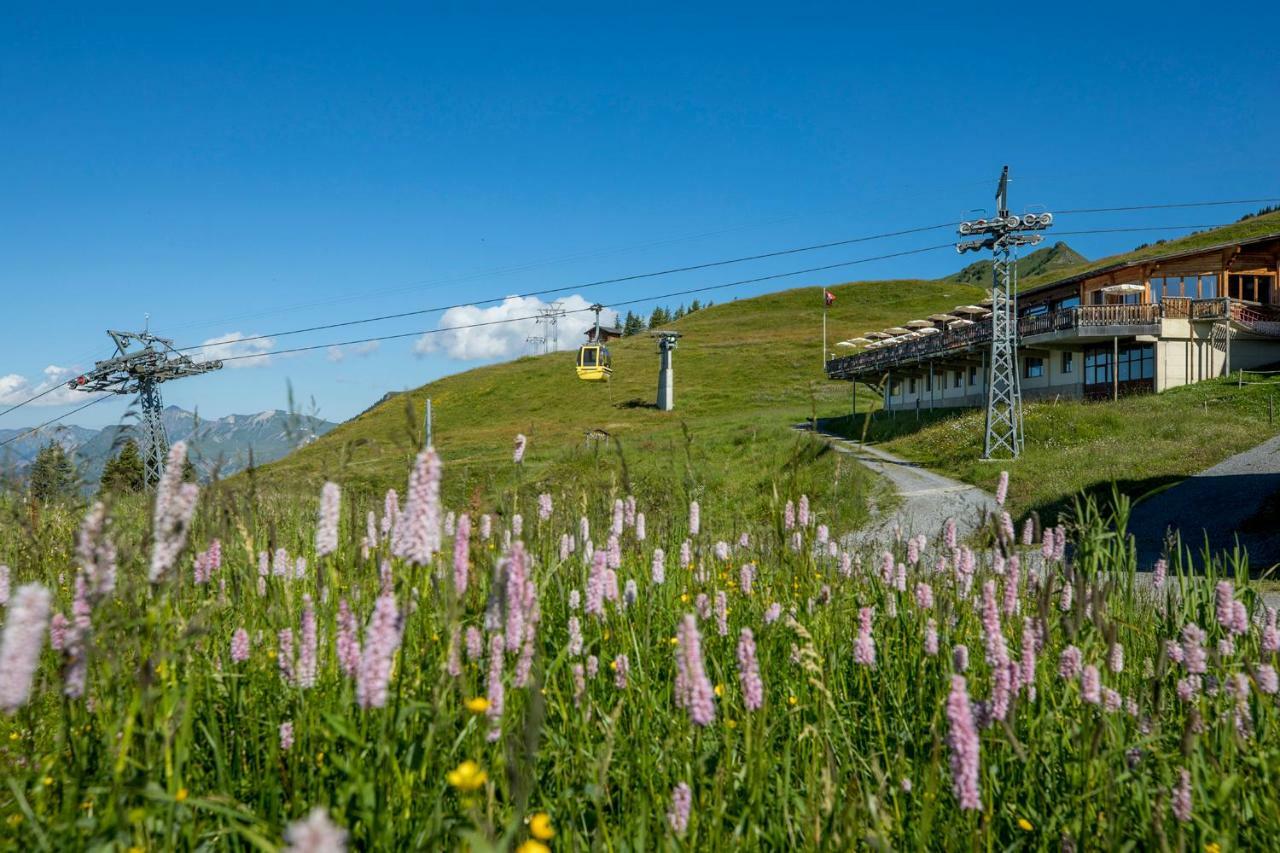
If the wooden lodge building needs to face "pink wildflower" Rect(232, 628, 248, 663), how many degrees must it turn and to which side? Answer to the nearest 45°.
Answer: approximately 45° to its left

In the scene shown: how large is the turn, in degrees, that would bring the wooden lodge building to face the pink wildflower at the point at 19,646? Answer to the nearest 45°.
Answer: approximately 45° to its left

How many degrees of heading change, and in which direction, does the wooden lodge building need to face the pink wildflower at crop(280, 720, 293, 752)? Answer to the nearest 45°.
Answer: approximately 45° to its left

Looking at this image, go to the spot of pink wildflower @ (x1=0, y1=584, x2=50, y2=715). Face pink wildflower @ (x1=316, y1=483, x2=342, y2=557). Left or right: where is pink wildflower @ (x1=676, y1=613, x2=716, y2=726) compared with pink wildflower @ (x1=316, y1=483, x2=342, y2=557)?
right

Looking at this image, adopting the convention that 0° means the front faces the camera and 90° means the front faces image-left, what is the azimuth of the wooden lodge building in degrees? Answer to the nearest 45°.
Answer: approximately 45°

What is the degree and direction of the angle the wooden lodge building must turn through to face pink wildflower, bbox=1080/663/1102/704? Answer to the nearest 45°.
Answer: approximately 45° to its left

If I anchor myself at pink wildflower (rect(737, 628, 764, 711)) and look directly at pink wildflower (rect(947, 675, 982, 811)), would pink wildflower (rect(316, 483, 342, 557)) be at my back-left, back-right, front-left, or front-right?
back-right
